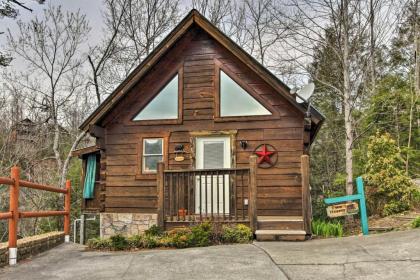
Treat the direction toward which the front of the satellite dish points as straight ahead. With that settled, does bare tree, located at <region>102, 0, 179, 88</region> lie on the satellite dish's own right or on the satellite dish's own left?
on the satellite dish's own right

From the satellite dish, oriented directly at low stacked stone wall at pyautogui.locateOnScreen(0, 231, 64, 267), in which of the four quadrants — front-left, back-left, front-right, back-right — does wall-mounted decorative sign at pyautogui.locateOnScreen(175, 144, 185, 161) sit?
front-right

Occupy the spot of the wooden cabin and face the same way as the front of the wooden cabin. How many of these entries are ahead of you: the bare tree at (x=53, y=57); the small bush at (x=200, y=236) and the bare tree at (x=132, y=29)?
1

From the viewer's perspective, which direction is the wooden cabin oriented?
toward the camera

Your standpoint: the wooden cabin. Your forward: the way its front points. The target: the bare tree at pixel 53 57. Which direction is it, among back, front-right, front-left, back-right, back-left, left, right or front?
back-right

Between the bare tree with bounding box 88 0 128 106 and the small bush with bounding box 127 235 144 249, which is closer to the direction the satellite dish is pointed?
the small bush

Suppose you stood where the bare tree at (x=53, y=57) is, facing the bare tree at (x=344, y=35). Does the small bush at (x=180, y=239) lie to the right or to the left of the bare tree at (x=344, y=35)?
right

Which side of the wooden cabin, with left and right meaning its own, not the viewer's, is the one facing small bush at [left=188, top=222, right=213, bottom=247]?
front

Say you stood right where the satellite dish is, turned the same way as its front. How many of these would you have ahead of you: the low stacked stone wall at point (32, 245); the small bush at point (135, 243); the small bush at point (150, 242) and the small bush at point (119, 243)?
4

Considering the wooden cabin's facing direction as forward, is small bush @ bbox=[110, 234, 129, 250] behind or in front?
in front

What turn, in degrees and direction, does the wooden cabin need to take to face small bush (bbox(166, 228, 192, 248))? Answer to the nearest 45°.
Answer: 0° — it already faces it

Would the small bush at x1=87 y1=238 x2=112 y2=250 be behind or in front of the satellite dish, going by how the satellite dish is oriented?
in front
